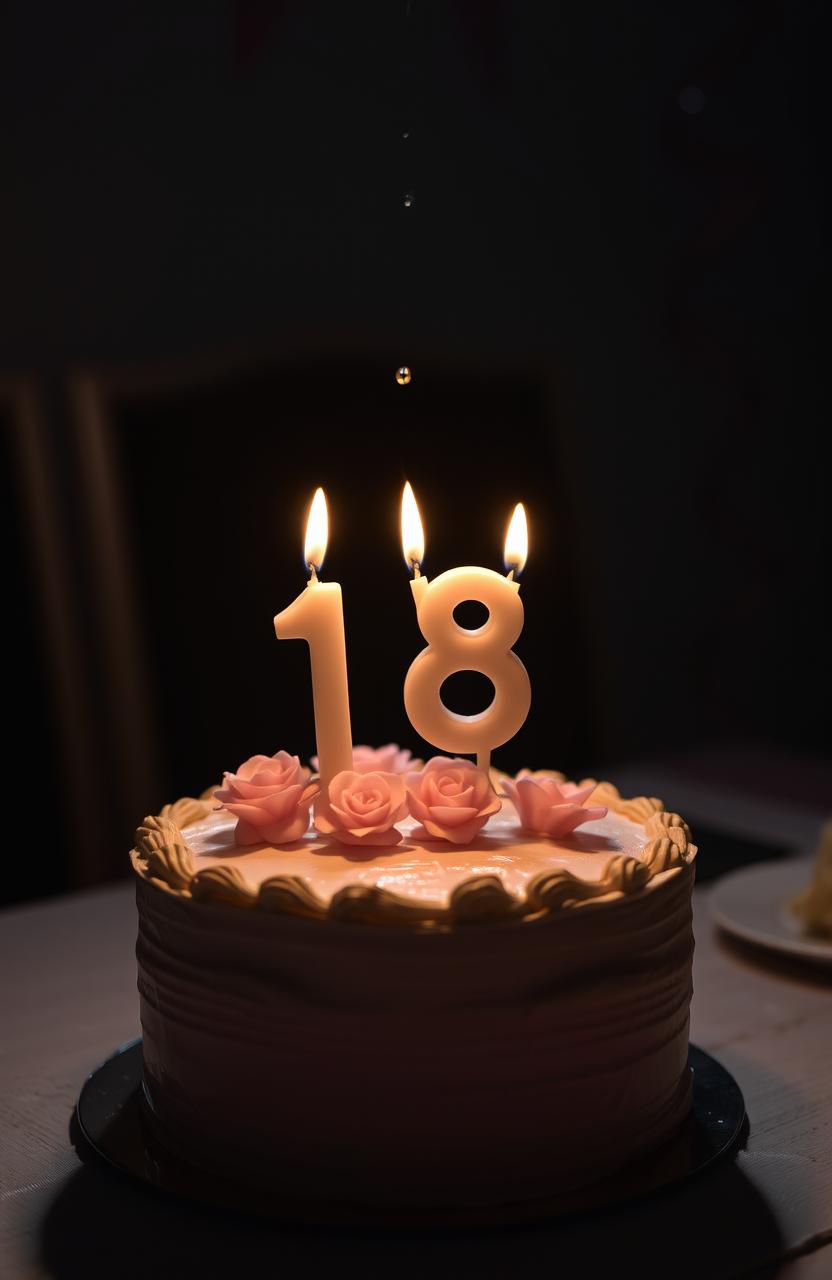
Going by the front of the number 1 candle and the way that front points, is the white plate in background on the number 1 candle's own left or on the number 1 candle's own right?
on the number 1 candle's own left

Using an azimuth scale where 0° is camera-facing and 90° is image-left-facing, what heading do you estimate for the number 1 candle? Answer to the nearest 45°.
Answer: approximately 0°

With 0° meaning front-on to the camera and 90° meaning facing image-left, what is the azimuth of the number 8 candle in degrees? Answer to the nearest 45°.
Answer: approximately 0°

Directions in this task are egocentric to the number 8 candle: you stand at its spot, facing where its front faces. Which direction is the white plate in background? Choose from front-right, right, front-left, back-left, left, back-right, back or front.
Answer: back-left

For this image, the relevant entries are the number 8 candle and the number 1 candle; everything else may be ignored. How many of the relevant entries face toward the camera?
2
